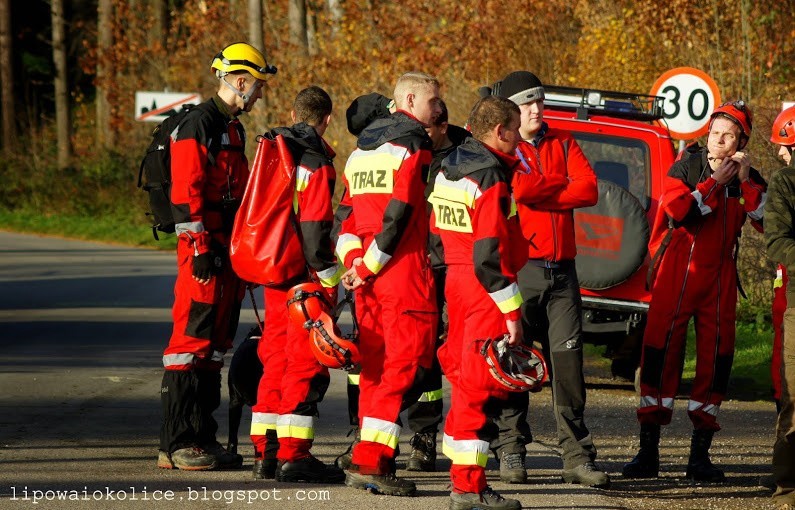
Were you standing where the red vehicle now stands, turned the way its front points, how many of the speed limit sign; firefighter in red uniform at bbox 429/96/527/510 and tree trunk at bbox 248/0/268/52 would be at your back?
1

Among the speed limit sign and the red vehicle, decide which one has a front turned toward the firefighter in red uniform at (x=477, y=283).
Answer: the speed limit sign

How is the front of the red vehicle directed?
away from the camera

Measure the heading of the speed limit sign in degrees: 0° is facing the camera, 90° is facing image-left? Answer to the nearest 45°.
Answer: approximately 0°

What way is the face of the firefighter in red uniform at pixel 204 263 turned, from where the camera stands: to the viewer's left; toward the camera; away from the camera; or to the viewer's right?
to the viewer's right

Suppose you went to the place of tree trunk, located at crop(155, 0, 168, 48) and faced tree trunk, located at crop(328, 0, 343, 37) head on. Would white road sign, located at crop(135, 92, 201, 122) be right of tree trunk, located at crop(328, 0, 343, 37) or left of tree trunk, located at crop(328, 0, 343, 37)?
right

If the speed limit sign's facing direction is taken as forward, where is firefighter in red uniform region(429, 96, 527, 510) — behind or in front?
in front

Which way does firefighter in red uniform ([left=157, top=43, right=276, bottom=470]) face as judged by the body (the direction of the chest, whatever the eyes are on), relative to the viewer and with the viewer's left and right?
facing to the right of the viewer

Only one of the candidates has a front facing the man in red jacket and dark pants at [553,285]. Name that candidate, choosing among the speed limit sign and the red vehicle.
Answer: the speed limit sign

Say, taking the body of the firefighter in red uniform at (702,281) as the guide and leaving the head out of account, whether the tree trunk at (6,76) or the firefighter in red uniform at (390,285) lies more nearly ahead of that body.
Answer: the firefighter in red uniform

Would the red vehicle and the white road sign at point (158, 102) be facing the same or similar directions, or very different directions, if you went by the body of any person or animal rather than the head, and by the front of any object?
very different directions

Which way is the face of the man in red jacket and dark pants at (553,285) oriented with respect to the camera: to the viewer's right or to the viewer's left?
to the viewer's left

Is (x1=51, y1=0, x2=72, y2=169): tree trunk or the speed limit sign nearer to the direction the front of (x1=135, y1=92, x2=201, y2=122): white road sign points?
the speed limit sign

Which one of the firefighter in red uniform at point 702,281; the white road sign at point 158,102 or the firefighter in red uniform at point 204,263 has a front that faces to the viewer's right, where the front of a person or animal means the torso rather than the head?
the firefighter in red uniform at point 204,263

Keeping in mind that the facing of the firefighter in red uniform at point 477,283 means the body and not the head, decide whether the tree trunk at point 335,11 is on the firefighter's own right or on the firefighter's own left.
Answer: on the firefighter's own left
